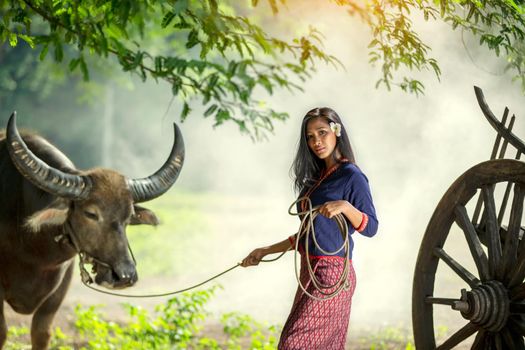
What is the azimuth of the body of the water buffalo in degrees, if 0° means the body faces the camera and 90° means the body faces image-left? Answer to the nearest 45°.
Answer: approximately 315°

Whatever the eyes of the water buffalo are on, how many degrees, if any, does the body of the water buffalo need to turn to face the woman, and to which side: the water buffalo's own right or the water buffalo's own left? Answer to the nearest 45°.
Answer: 0° — it already faces them

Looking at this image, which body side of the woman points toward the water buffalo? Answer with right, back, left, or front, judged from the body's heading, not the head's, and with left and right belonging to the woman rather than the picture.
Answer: right
